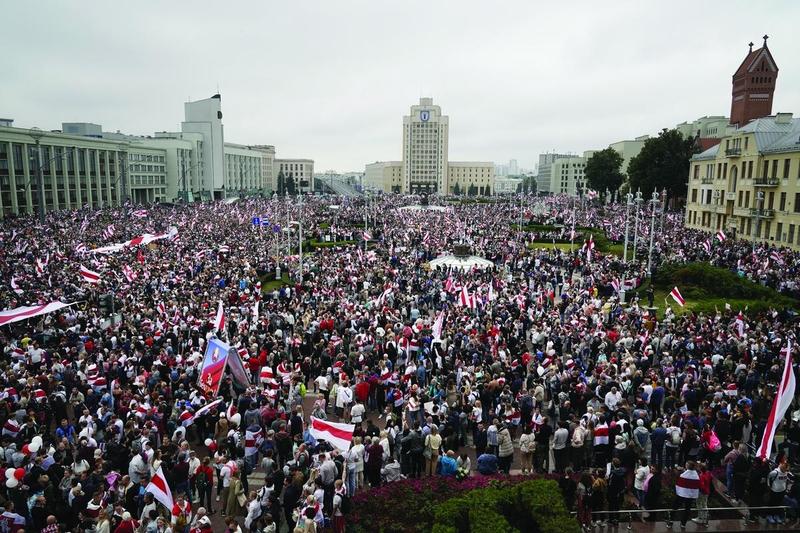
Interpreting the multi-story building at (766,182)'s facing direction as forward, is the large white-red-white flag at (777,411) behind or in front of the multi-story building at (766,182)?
in front

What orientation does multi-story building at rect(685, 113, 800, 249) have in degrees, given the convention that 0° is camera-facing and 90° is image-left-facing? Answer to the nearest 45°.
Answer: approximately 45°

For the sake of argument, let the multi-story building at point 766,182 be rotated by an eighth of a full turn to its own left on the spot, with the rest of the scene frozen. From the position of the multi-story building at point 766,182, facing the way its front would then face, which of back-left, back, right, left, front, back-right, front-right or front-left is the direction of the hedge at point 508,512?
front
